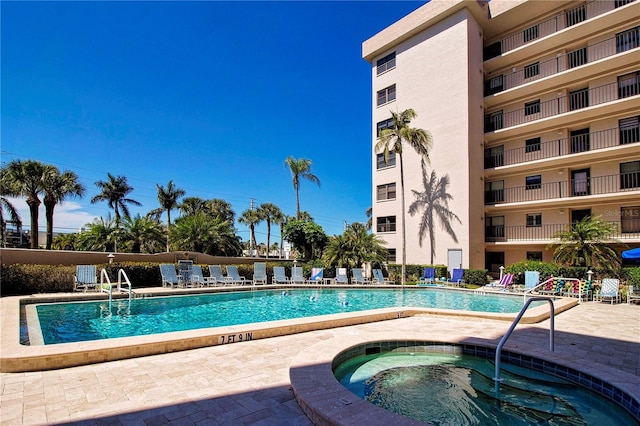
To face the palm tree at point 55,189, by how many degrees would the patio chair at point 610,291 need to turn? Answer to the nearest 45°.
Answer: approximately 45° to its right

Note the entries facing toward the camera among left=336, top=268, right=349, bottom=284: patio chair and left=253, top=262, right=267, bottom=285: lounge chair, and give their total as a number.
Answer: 2

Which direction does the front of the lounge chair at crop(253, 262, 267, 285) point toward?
toward the camera

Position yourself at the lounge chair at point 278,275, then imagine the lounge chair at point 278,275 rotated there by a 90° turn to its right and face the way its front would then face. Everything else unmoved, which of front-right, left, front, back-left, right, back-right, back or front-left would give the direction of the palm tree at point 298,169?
back-right

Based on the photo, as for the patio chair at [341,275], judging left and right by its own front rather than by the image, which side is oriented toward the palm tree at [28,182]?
right

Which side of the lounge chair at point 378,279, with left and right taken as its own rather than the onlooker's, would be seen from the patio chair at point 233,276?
right
